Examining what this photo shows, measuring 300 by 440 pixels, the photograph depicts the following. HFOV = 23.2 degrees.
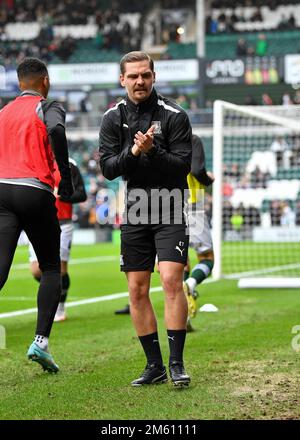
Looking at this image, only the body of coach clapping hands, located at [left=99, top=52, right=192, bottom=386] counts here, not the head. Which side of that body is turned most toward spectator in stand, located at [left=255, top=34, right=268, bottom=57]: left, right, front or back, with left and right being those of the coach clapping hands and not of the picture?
back

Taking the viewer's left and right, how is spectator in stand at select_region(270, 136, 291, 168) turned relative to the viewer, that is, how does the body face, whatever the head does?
facing the viewer

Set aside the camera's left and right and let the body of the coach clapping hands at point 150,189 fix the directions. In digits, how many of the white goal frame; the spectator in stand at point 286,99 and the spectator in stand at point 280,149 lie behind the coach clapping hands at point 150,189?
3

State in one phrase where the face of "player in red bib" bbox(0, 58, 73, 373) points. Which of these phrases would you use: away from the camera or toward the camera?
away from the camera

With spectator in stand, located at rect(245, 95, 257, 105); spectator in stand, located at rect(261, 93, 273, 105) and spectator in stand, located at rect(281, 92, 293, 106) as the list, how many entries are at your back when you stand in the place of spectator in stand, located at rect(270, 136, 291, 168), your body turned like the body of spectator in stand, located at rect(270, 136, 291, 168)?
3

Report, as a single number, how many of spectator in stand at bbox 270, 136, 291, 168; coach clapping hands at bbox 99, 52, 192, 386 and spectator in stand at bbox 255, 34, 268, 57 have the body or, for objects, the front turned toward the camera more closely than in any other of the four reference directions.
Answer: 3

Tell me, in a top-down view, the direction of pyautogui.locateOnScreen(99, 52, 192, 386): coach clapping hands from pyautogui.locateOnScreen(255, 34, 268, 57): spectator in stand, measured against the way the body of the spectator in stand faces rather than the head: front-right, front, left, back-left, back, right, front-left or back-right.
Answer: front

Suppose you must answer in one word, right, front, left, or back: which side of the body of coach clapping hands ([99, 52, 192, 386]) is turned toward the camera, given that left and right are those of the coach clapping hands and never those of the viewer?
front

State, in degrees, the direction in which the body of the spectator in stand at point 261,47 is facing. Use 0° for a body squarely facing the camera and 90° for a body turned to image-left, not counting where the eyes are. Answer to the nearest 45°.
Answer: approximately 0°

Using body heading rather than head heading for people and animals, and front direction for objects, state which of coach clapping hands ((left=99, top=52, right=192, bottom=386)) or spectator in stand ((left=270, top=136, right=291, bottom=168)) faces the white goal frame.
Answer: the spectator in stand

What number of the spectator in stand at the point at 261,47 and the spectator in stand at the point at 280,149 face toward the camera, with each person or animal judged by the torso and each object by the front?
2
